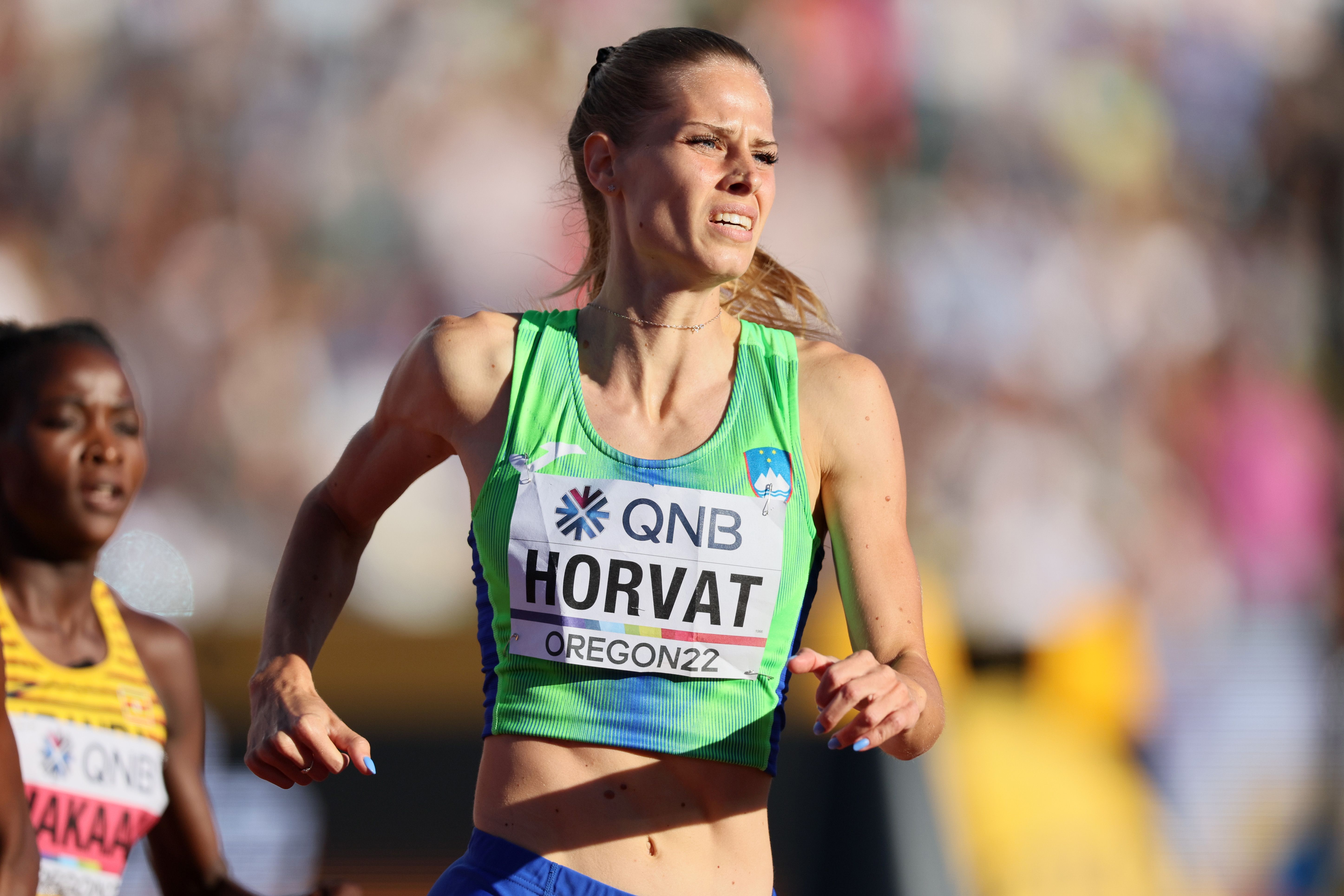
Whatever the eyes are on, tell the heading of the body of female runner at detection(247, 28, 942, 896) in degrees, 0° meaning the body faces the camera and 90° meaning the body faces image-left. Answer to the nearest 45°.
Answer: approximately 0°

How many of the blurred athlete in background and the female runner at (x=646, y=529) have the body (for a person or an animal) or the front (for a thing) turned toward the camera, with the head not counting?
2

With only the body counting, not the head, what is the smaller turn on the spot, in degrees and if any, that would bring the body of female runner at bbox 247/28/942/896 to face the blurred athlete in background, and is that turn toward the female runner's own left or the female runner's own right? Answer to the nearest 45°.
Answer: approximately 135° to the female runner's own right

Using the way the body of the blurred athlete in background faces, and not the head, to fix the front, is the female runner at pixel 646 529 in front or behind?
in front

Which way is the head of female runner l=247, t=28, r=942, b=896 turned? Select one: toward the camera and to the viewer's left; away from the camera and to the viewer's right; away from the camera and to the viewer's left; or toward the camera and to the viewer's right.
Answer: toward the camera and to the viewer's right

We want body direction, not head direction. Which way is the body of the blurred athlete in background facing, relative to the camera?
toward the camera
